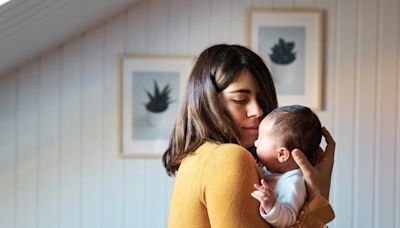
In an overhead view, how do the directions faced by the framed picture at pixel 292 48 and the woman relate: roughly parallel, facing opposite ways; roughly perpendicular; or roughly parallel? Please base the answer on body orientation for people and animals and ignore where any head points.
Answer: roughly perpendicular

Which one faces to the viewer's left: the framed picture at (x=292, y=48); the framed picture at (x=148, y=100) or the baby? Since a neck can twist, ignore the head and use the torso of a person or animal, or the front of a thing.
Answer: the baby

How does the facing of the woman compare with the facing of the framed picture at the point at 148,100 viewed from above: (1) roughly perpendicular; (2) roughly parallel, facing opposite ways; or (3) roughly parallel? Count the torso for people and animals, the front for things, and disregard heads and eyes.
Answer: roughly perpendicular

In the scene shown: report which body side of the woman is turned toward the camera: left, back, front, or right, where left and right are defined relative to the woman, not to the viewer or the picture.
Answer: right

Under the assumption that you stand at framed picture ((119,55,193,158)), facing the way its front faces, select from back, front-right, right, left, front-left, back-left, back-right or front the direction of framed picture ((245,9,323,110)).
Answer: left

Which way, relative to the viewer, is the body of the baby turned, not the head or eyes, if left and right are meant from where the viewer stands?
facing to the left of the viewer

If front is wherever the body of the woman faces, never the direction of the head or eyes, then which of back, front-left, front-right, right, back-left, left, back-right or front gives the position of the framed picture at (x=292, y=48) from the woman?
left

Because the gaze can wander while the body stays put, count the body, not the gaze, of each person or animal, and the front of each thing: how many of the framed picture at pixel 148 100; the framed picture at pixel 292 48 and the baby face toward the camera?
2

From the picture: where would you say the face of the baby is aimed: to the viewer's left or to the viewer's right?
to the viewer's left

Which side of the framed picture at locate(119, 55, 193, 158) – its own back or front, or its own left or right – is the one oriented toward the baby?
front

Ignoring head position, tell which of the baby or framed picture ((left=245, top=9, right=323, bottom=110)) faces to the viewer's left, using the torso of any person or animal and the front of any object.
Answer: the baby

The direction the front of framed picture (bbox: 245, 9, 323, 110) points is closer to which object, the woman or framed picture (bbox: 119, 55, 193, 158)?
the woman

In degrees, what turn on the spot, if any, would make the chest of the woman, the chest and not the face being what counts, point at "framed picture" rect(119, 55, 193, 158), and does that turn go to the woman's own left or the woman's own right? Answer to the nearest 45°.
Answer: approximately 90° to the woman's own left

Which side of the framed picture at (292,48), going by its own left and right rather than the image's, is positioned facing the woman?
front

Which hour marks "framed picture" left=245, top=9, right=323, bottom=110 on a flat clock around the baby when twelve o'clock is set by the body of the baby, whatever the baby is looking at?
The framed picture is roughly at 3 o'clock from the baby.
